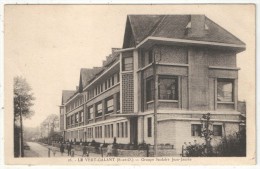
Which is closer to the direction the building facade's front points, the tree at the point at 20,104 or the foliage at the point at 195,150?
the tree

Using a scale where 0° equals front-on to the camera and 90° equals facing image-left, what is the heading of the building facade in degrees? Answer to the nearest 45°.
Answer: approximately 45°
